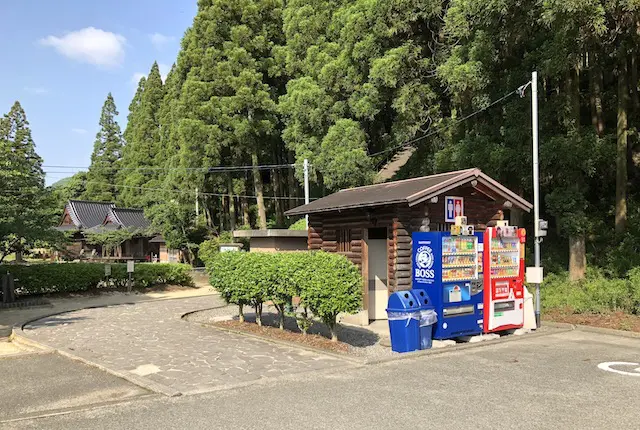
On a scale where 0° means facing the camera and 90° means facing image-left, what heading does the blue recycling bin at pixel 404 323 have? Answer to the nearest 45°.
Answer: approximately 315°

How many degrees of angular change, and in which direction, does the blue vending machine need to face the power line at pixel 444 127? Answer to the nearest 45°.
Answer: approximately 135° to its left

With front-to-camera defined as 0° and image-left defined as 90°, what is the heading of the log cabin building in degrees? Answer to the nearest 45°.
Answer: approximately 45°

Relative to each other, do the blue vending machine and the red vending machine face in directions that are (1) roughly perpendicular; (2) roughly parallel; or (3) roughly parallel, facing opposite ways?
roughly parallel

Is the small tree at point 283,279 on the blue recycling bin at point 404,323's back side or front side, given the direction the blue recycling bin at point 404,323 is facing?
on the back side

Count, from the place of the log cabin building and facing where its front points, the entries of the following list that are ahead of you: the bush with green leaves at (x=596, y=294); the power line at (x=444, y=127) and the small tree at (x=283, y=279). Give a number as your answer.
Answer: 1

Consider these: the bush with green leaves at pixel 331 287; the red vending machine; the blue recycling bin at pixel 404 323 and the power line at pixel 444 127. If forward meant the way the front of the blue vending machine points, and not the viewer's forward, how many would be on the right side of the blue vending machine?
2

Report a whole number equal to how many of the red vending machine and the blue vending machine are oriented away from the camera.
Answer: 0

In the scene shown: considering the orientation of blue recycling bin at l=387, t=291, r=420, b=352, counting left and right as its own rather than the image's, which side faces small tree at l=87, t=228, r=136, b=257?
back

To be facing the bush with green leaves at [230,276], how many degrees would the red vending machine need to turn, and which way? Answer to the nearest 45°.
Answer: approximately 135° to its right

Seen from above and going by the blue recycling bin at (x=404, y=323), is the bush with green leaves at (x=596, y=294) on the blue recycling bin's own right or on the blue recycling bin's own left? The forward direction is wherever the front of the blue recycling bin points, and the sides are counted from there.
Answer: on the blue recycling bin's own left

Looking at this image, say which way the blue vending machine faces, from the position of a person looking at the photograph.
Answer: facing the viewer and to the right of the viewer
